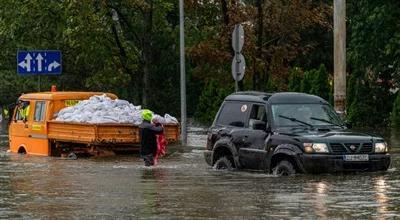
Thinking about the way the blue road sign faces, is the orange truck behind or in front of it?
in front

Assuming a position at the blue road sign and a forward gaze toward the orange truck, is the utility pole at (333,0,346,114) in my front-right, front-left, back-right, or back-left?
front-left

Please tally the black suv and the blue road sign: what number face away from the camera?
0

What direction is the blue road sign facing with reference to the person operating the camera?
facing the viewer

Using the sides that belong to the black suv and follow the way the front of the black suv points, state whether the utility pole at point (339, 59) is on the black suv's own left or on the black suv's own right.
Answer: on the black suv's own left

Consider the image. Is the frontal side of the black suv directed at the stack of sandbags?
no
